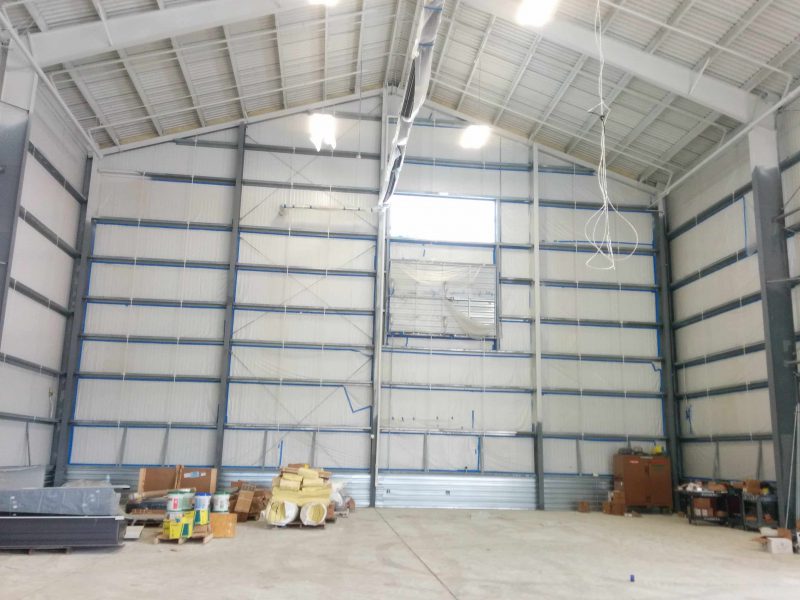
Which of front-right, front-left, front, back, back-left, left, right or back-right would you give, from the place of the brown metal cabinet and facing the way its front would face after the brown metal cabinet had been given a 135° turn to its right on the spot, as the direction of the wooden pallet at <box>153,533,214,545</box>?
left

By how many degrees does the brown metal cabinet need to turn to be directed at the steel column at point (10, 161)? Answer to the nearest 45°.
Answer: approximately 45° to its right

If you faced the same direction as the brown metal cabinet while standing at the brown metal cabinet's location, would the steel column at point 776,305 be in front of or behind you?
in front

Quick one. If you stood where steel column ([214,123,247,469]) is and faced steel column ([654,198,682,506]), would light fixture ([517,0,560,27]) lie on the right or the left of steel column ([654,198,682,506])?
right

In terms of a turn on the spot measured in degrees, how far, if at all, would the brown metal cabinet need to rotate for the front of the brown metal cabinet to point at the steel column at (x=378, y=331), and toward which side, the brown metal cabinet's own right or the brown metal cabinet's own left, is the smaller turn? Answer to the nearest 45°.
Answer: approximately 90° to the brown metal cabinet's own right

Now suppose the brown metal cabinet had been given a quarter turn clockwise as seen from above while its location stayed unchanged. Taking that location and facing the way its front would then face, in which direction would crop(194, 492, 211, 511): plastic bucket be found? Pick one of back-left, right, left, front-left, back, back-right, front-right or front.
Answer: front-left

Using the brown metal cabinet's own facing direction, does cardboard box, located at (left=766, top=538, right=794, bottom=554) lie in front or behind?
in front

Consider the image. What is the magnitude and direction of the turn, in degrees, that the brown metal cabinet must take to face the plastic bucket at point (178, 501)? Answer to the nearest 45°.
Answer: approximately 45° to its right

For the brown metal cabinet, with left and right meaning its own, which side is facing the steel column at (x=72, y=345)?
right

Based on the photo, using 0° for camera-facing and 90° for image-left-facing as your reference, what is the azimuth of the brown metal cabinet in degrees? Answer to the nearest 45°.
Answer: approximately 0°
